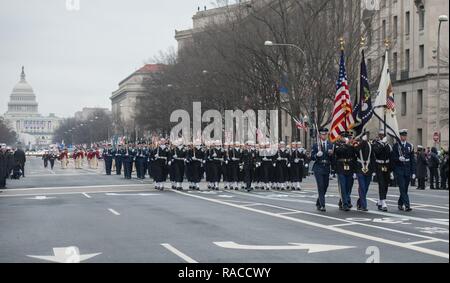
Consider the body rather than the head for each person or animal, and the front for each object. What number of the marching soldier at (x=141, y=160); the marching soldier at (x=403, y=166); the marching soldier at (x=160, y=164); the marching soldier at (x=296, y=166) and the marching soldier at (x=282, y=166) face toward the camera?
5

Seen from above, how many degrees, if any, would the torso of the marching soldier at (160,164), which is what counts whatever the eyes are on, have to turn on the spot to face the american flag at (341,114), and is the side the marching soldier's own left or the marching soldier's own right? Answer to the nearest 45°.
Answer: approximately 45° to the marching soldier's own left

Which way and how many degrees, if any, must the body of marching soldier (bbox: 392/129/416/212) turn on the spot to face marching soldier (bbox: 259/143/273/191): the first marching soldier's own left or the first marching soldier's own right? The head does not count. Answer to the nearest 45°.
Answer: approximately 135° to the first marching soldier's own right

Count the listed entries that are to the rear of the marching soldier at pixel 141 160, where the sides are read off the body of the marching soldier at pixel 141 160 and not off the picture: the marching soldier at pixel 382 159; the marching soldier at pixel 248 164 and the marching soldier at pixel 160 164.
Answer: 0

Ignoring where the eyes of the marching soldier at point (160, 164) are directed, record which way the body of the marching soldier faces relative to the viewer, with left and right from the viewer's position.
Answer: facing the viewer

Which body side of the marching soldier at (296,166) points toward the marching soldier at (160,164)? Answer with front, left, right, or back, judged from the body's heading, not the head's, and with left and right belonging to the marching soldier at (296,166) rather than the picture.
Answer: right

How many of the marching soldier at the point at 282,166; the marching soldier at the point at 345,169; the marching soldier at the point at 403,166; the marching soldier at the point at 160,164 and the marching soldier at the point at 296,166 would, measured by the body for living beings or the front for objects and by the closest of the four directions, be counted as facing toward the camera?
5

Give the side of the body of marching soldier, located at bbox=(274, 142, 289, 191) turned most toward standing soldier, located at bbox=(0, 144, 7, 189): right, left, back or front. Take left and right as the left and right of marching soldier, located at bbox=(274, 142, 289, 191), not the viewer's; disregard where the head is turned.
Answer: right

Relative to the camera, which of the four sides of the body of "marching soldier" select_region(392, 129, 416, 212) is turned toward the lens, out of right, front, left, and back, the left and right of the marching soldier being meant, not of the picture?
front

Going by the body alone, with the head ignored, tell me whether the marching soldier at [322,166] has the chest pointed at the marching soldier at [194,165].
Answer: no

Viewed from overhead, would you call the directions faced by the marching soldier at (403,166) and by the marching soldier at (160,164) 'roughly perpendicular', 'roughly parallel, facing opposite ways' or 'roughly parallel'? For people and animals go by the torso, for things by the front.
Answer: roughly parallel

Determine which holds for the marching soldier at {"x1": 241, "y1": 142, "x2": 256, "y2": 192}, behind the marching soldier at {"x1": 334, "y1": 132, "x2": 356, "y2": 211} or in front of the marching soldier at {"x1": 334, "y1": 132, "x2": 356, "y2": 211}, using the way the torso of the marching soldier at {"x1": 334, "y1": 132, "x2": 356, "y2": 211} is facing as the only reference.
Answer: behind

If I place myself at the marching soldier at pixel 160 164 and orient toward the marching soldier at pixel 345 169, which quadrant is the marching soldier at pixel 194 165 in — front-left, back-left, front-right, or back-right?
front-left

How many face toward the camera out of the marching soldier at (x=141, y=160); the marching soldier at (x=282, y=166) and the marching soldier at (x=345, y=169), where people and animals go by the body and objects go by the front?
3

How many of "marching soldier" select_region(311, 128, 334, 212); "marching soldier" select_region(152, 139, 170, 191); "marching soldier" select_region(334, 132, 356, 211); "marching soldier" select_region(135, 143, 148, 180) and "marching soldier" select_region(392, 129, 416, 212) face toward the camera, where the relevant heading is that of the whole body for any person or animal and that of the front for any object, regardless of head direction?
5
